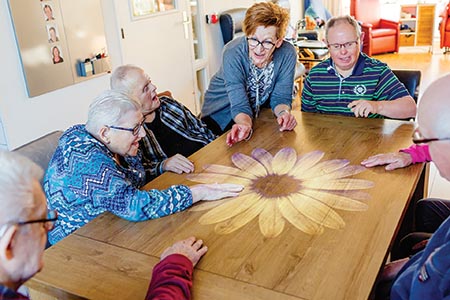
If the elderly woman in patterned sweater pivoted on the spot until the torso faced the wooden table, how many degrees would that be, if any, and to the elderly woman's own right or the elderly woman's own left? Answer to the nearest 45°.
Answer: approximately 45° to the elderly woman's own right

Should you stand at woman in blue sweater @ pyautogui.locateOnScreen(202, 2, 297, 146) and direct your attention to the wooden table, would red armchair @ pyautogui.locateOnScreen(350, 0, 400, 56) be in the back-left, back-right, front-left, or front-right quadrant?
back-left

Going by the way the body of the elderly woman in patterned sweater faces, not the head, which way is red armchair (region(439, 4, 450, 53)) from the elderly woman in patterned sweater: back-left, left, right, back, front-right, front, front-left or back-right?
front-left

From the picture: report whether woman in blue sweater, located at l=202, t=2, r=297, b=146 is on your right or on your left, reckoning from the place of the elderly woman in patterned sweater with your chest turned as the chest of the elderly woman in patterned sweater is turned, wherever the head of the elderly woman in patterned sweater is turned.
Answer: on your left

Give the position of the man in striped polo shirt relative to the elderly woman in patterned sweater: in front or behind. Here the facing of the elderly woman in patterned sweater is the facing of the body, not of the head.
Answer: in front

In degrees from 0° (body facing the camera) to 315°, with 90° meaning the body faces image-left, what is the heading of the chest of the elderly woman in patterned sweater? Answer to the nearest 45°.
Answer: approximately 270°

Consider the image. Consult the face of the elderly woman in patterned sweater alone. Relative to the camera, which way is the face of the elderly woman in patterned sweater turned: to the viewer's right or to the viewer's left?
to the viewer's right
